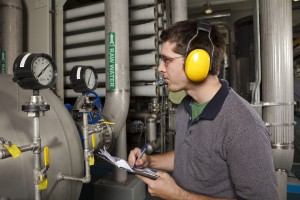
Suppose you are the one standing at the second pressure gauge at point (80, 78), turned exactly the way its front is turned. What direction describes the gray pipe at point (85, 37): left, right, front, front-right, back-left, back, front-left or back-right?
back-left

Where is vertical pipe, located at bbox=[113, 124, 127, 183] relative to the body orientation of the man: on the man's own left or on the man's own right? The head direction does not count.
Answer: on the man's own right

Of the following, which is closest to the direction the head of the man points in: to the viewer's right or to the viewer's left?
to the viewer's left

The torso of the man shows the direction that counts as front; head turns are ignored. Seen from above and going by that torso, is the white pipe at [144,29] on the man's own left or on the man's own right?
on the man's own right

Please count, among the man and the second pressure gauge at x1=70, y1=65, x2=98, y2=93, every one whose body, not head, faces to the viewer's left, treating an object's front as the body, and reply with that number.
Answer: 1

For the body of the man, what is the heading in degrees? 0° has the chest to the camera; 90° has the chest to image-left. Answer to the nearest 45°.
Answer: approximately 90°
